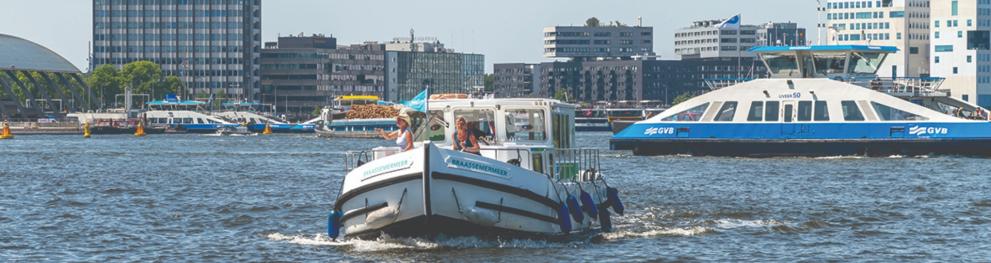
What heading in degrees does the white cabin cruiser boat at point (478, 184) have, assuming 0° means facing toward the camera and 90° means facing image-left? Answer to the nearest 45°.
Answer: approximately 45°
